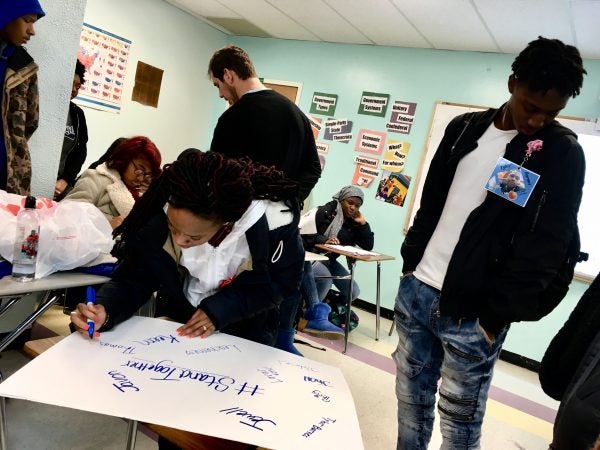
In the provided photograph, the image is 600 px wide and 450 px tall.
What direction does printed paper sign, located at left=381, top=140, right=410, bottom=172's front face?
toward the camera

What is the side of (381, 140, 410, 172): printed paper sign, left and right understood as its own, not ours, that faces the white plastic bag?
front

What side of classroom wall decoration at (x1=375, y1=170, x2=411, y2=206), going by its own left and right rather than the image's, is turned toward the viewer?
front

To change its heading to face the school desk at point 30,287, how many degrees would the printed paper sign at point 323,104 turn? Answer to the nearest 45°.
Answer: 0° — it already faces it

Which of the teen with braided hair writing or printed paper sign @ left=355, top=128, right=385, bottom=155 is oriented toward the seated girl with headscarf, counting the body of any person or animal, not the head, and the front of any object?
the printed paper sign

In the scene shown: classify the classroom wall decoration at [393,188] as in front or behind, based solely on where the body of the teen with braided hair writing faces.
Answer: behind

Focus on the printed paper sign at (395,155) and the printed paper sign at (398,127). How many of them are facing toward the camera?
2

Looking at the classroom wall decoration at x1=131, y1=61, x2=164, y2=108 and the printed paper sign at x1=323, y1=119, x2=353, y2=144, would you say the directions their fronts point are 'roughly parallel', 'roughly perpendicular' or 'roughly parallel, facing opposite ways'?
roughly perpendicular

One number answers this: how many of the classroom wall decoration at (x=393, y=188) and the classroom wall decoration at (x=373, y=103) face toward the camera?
2

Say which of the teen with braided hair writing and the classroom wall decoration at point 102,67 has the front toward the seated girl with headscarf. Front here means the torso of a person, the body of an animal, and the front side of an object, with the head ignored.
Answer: the classroom wall decoration

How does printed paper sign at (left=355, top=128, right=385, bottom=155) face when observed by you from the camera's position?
facing the viewer

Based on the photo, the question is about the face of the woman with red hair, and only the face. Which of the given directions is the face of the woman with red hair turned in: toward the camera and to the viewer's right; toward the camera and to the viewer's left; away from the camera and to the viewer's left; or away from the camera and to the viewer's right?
toward the camera and to the viewer's right

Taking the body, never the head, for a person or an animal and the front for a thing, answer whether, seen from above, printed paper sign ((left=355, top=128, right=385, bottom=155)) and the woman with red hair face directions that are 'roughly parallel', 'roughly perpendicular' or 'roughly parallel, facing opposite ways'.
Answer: roughly perpendicular

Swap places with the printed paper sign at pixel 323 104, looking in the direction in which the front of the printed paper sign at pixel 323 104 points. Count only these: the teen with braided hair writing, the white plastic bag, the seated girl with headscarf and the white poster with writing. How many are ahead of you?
4

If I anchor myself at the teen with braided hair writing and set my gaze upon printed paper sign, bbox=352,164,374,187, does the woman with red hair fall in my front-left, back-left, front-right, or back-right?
front-left

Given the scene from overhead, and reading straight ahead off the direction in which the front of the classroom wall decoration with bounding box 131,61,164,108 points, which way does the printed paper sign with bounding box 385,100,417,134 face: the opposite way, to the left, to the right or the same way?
to the right

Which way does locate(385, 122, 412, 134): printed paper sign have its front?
toward the camera
